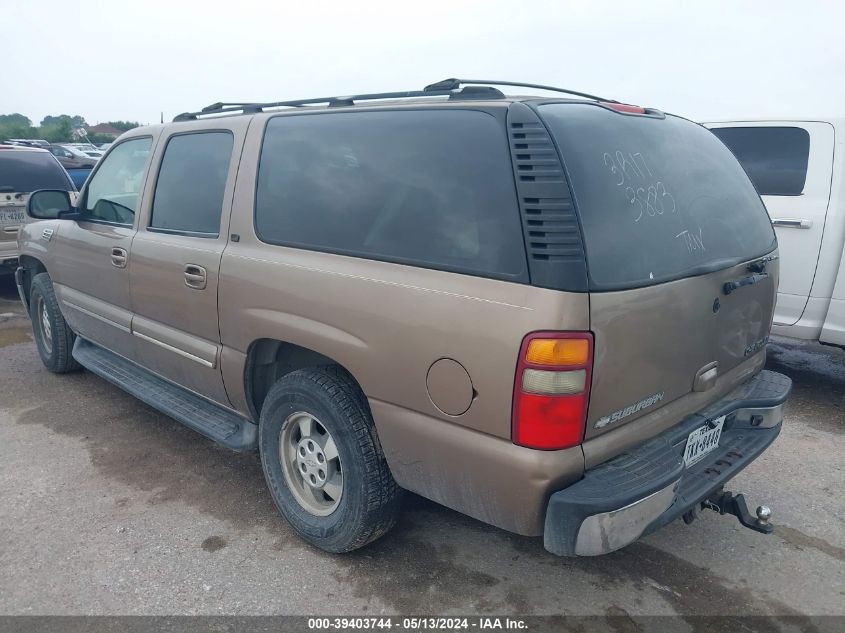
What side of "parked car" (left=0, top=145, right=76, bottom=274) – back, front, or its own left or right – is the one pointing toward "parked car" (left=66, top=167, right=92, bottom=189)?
front

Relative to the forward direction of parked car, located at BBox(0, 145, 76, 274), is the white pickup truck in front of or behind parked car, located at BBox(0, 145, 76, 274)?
behind

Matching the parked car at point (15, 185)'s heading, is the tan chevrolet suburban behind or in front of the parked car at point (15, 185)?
behind

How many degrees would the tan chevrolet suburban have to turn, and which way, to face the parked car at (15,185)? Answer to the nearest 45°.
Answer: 0° — it already faces it

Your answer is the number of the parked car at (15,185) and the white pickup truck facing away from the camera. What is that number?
1

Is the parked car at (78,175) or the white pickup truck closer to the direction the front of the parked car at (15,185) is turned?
the parked car

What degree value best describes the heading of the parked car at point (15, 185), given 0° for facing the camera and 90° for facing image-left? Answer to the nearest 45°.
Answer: approximately 180°

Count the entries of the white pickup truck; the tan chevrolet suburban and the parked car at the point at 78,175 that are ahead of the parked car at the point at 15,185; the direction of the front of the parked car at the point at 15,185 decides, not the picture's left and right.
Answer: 1

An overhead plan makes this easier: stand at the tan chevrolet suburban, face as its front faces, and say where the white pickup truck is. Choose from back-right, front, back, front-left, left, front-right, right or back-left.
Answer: right

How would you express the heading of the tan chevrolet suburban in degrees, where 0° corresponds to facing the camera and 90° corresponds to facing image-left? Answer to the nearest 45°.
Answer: approximately 135°
